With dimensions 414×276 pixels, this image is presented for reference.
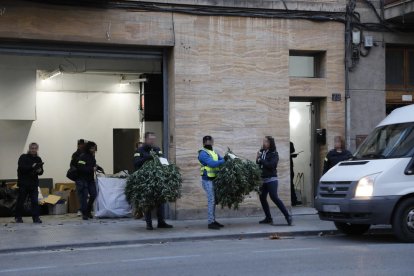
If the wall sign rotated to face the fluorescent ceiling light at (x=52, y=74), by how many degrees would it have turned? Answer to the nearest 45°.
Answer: approximately 90° to its right

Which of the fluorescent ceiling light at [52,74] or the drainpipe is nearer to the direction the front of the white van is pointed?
the fluorescent ceiling light

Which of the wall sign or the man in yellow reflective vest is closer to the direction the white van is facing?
the man in yellow reflective vest

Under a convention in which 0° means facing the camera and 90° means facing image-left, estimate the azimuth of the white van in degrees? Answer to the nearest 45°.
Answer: approximately 45°

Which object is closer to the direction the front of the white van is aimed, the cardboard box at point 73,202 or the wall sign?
the cardboard box

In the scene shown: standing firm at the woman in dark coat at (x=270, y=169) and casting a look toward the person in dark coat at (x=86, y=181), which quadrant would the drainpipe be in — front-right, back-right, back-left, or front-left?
back-right

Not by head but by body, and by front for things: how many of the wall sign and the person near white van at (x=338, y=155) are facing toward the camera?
2

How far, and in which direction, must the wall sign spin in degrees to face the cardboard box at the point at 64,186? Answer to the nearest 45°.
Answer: approximately 90° to its right

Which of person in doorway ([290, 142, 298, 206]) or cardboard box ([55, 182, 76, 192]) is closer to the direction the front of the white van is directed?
the cardboard box
